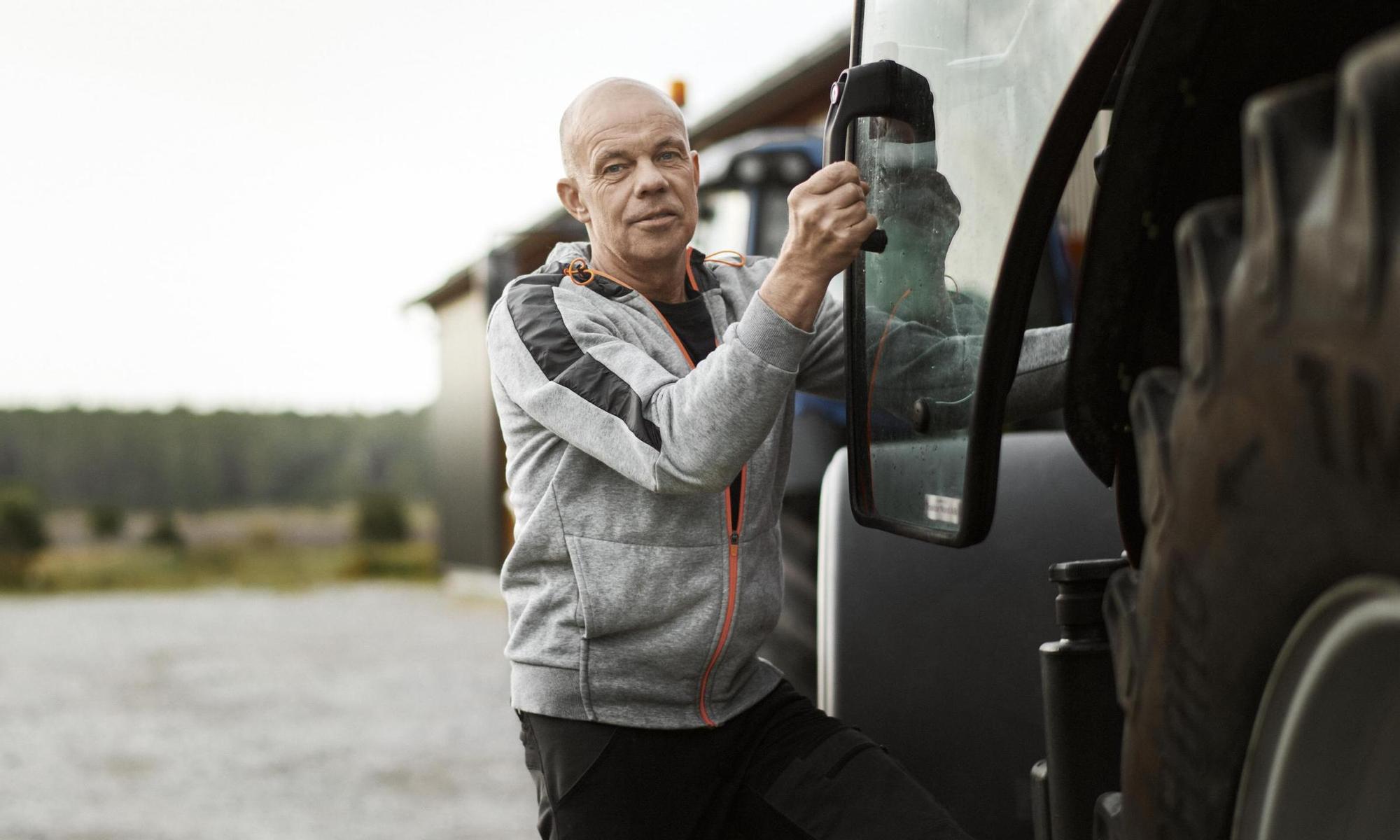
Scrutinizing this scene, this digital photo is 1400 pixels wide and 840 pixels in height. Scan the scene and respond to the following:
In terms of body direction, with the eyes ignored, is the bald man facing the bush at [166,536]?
no

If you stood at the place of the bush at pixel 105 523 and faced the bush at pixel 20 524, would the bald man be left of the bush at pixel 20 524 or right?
left

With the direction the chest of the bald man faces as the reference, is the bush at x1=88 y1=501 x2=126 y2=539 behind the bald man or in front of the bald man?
behind

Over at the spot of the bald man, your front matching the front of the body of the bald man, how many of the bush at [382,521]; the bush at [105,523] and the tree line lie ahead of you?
0

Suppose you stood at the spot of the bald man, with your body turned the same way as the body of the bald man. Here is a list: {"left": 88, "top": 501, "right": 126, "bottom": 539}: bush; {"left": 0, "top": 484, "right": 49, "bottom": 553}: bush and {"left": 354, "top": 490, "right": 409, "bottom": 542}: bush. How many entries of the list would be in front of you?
0

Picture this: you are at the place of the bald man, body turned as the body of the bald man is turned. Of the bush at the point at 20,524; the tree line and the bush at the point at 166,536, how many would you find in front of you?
0

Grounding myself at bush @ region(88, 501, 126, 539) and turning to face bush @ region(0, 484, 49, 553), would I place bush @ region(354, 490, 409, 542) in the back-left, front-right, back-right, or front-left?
back-left

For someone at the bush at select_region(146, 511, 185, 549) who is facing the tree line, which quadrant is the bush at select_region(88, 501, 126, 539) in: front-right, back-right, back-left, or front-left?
front-left

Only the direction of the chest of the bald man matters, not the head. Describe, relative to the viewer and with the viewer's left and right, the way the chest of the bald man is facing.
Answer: facing the viewer and to the right of the viewer

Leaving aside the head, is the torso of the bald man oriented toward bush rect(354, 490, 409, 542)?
no

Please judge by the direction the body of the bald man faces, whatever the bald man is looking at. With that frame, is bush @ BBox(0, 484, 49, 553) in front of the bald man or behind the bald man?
behind
